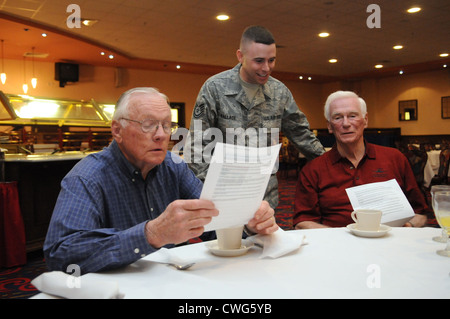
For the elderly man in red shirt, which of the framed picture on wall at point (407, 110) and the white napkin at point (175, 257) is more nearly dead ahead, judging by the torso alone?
the white napkin

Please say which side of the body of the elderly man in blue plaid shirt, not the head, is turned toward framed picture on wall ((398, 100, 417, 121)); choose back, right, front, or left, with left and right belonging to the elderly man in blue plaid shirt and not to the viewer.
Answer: left

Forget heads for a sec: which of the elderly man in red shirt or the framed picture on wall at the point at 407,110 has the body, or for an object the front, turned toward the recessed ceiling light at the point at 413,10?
the framed picture on wall

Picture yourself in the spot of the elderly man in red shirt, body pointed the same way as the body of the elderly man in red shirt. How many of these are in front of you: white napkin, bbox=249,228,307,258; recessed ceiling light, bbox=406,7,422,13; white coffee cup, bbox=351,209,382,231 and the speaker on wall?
2

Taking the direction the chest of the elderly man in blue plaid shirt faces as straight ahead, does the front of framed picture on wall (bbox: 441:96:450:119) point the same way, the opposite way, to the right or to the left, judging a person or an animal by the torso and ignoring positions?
to the right

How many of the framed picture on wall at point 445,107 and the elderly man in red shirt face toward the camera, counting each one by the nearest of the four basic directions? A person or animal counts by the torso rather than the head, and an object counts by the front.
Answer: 2

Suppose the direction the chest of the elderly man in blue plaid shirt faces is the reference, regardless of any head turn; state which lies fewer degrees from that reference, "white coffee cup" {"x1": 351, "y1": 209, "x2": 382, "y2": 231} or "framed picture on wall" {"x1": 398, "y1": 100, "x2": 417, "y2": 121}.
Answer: the white coffee cup
